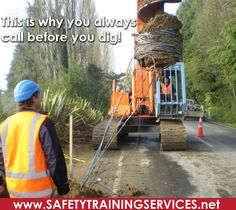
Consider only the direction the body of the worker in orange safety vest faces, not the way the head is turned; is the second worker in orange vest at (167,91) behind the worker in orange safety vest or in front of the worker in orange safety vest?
in front

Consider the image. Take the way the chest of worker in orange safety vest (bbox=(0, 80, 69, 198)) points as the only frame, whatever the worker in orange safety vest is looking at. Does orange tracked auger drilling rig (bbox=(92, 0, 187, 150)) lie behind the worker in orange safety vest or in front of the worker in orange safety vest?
in front

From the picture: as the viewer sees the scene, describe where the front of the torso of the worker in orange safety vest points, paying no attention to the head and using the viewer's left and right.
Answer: facing away from the viewer and to the right of the viewer

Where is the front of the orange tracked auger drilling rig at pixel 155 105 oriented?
toward the camera

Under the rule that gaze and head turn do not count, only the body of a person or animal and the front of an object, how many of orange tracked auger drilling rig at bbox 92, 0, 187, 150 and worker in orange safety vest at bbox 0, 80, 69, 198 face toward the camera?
1

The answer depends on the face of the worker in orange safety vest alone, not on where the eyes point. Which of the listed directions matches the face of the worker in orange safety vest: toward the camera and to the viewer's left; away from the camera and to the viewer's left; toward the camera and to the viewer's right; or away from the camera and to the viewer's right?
away from the camera and to the viewer's right

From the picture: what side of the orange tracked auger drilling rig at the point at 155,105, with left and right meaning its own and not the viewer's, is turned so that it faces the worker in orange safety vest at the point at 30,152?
front
